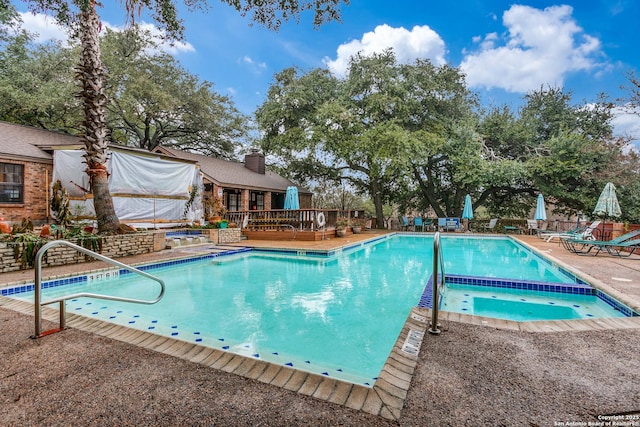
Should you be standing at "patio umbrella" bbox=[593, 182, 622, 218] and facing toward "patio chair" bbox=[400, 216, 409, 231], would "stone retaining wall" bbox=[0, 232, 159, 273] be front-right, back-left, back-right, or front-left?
front-left

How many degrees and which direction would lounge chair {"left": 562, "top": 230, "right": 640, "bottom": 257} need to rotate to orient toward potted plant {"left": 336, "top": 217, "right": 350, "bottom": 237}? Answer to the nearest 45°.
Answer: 0° — it already faces it

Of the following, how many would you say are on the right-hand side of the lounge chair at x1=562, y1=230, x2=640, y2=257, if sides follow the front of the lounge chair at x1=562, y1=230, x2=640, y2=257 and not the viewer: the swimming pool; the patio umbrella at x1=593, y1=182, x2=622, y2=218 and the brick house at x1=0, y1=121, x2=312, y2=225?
1

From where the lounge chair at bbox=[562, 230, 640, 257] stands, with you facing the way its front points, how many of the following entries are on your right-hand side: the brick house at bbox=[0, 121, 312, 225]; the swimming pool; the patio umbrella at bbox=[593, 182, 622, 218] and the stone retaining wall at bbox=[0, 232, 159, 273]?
1

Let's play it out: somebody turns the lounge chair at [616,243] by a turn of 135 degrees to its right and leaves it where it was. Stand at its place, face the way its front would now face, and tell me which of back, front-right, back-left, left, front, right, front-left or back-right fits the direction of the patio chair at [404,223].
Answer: left

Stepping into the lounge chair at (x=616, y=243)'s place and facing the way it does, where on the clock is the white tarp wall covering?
The white tarp wall covering is roughly at 11 o'clock from the lounge chair.

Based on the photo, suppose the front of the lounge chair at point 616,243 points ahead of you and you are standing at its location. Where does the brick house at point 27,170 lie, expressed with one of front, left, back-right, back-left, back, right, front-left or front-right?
front-left

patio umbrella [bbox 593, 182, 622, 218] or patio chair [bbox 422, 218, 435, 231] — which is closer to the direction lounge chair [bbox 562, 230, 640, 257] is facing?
the patio chair

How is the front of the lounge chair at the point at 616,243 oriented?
to the viewer's left

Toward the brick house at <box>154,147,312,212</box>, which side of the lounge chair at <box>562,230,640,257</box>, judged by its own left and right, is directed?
front
